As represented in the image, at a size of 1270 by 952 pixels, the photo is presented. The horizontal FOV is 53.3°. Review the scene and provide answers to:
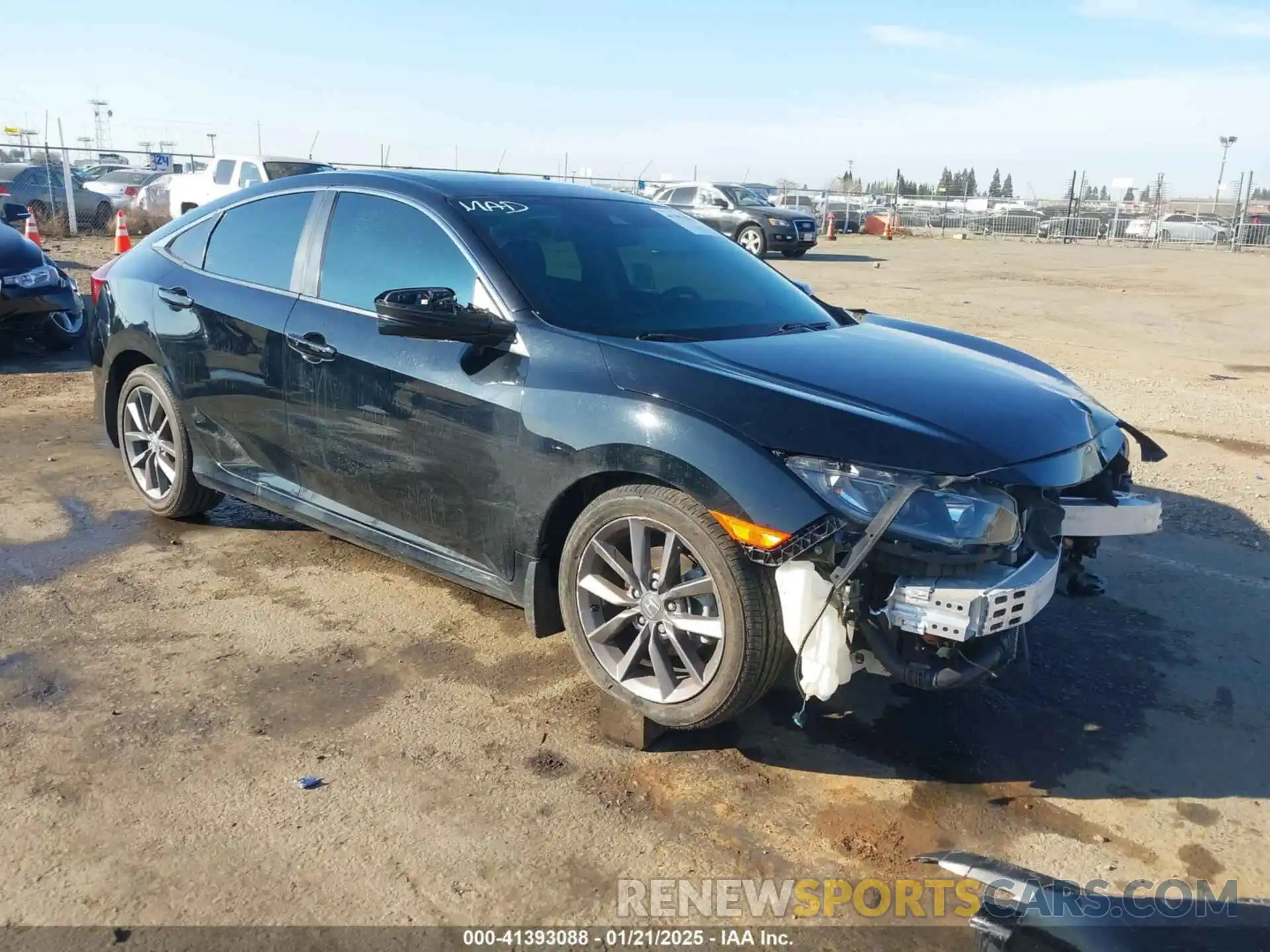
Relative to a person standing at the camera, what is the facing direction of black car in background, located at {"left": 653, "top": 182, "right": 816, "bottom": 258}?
facing the viewer and to the right of the viewer

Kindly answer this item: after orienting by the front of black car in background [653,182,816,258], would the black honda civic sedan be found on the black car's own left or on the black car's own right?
on the black car's own right

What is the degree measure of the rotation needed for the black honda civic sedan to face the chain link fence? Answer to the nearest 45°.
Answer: approximately 135° to its left

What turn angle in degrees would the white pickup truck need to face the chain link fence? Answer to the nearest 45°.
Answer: approximately 90° to its left

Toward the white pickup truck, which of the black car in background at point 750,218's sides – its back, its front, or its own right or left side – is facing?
right

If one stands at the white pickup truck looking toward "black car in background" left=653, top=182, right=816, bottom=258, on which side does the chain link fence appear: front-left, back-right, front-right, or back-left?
front-left

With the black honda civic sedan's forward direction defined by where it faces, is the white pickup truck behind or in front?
behind

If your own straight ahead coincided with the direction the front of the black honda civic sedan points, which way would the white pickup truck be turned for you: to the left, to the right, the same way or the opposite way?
the same way

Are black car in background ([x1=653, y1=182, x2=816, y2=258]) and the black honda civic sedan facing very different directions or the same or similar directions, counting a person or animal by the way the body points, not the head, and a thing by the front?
same or similar directions

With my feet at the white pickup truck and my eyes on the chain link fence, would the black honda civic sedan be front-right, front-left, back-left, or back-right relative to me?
back-right

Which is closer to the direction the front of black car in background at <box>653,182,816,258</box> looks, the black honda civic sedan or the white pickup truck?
the black honda civic sedan

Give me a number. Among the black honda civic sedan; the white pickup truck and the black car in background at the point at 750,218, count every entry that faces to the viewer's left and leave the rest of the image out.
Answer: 0

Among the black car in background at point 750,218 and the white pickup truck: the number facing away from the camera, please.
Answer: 0

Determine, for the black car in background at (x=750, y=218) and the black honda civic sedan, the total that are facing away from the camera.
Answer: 0
